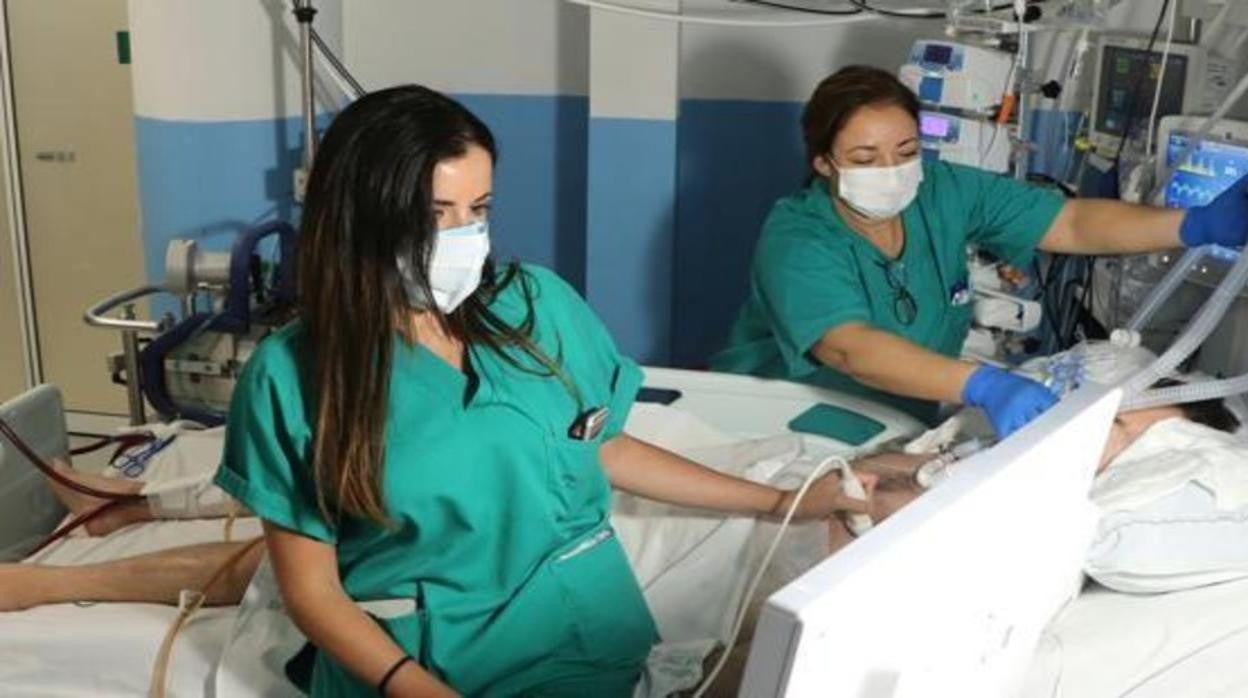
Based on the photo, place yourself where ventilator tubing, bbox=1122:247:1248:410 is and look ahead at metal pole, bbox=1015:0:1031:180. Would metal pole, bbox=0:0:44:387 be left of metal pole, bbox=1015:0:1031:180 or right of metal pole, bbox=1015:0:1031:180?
left

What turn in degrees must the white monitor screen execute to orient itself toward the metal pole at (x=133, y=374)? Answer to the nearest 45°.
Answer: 0° — it already faces it

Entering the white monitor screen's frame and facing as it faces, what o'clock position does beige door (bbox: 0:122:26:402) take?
The beige door is roughly at 12 o'clock from the white monitor screen.

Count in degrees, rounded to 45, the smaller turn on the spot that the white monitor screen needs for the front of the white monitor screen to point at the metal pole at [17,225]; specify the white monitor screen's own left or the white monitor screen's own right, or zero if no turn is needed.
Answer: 0° — it already faces it

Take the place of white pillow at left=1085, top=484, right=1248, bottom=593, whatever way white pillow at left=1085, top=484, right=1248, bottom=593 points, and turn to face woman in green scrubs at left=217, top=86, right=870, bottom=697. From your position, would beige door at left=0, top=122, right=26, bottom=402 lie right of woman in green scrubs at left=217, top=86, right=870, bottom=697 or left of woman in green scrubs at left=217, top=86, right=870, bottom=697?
right

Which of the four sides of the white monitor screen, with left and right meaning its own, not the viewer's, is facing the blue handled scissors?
front

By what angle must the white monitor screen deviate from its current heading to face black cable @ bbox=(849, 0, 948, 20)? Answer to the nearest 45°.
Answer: approximately 45° to its right

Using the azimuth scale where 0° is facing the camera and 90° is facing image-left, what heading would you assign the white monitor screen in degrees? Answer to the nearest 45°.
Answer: approximately 135°

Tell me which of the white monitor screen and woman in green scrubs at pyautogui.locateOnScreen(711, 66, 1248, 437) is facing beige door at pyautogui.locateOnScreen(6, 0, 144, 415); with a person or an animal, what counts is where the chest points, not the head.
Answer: the white monitor screen

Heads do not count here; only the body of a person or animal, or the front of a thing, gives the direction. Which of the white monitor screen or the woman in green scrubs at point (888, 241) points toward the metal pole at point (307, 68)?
the white monitor screen

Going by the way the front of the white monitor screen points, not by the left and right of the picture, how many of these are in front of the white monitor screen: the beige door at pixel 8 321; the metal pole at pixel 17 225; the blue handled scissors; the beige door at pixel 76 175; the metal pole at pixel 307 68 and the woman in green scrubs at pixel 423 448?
6
